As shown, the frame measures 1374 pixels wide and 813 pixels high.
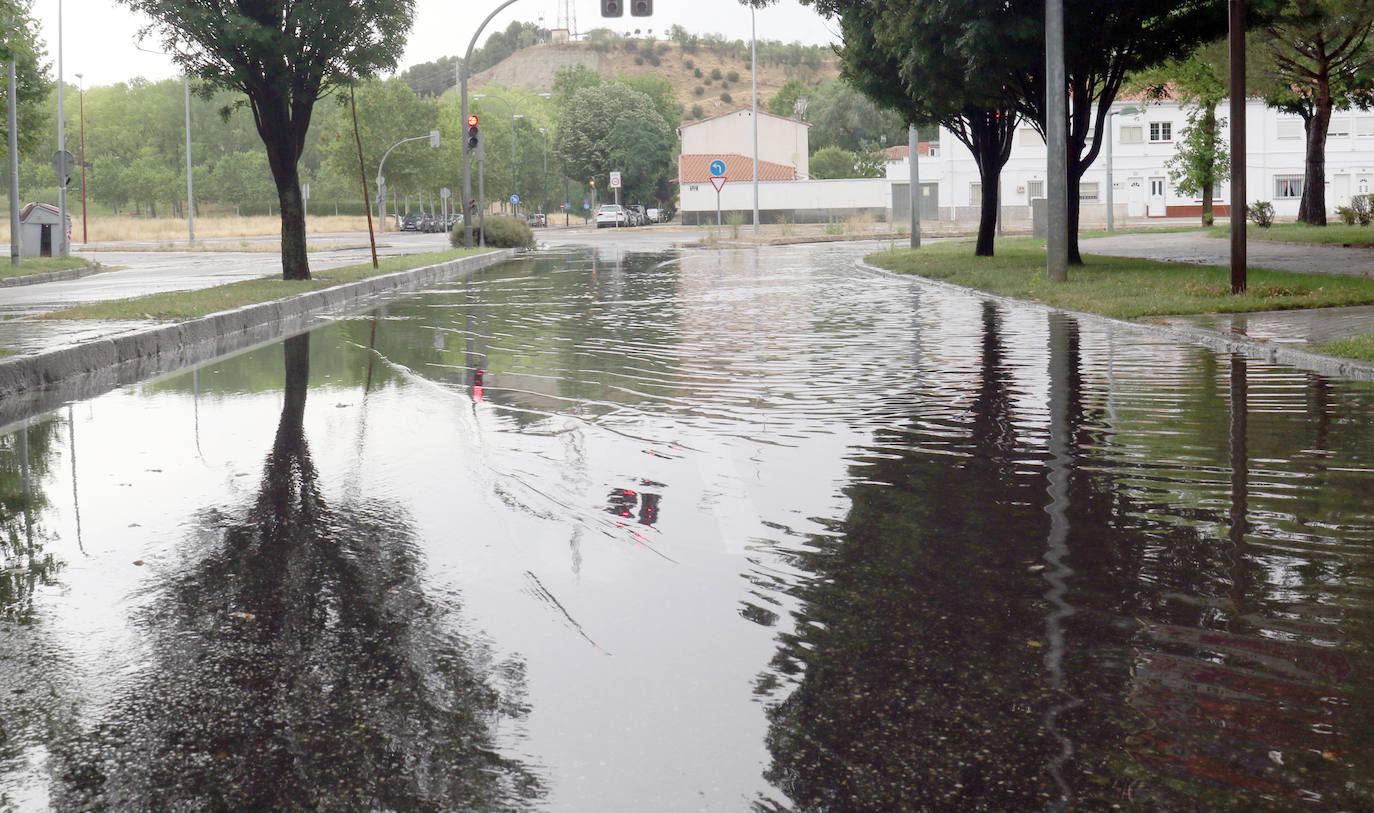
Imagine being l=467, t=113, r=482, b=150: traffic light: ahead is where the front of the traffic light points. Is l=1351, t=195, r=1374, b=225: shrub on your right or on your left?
on your left

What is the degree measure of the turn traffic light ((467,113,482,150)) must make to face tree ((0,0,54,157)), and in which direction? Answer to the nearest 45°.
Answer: approximately 90° to its right

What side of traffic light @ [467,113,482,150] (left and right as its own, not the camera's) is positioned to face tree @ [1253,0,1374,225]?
left

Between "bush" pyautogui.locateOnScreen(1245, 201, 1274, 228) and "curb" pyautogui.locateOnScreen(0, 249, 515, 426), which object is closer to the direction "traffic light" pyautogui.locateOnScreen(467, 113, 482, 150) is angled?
the curb

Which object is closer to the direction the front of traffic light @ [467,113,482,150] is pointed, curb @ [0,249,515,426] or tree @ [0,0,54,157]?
the curb

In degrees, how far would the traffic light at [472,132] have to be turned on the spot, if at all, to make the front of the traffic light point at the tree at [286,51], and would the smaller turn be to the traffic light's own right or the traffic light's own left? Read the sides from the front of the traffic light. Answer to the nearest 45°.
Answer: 0° — it already faces it

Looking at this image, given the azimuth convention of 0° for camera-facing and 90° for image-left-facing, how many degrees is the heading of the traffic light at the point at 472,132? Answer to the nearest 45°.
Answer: approximately 0°

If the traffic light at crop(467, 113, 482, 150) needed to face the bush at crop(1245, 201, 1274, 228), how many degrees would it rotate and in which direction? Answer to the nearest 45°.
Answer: approximately 90° to its left

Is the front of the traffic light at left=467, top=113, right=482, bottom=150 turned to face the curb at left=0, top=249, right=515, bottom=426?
yes
